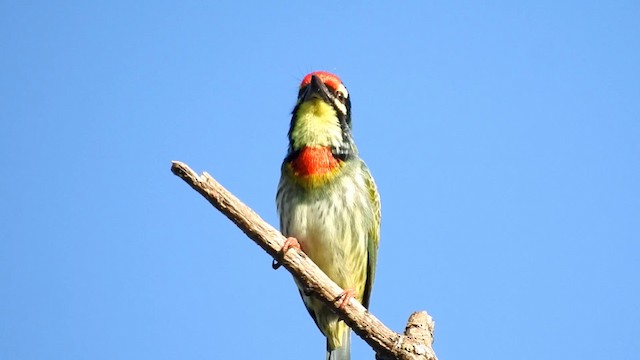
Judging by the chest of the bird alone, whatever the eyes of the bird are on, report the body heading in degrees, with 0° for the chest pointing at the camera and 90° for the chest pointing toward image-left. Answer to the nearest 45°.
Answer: approximately 0°
